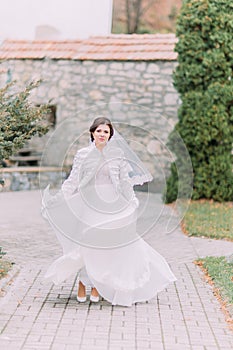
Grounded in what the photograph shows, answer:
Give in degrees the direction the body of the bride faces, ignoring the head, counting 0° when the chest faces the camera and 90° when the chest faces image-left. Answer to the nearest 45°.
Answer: approximately 0°

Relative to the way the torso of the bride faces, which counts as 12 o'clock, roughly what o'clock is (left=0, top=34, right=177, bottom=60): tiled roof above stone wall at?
The tiled roof above stone wall is roughly at 6 o'clock from the bride.

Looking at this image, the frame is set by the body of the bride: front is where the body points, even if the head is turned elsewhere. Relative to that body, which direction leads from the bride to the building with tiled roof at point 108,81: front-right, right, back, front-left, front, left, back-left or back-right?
back

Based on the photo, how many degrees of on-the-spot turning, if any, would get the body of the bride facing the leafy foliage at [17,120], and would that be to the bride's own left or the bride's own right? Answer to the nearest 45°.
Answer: approximately 135° to the bride's own right

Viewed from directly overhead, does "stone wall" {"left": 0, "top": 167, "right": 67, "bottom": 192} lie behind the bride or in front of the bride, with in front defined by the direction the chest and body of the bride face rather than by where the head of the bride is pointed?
behind
